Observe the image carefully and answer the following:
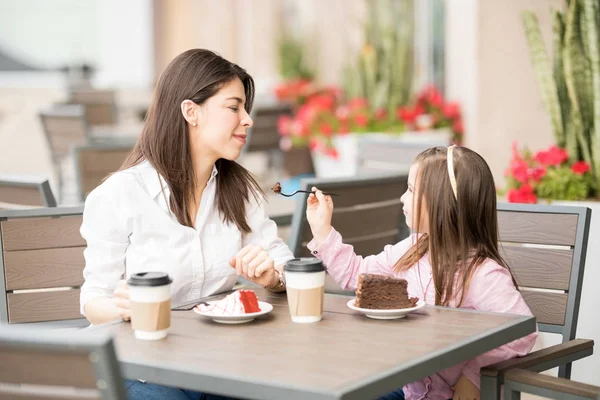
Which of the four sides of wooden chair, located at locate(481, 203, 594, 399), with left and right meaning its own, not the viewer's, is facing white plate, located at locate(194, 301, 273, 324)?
front

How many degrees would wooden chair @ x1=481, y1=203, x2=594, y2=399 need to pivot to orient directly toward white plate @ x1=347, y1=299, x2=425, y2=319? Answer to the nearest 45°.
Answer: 0° — it already faces it

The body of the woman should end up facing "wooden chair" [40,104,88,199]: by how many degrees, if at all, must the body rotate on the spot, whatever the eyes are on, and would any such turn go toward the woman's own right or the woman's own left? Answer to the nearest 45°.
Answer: approximately 135° to the woman's own left

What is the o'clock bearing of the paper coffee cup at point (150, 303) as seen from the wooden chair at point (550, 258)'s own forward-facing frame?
The paper coffee cup is roughly at 12 o'clock from the wooden chair.

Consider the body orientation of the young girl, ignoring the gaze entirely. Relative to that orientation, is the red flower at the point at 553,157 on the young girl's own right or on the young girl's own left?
on the young girl's own right

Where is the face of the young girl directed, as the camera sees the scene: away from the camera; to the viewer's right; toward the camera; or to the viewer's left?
to the viewer's left

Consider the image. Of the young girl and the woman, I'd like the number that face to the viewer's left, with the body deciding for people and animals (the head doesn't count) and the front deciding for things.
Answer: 1

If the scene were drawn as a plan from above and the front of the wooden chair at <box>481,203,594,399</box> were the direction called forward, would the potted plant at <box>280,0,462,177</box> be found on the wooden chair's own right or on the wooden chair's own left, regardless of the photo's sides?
on the wooden chair's own right

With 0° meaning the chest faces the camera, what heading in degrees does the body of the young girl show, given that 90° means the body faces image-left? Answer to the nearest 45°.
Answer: approximately 90°

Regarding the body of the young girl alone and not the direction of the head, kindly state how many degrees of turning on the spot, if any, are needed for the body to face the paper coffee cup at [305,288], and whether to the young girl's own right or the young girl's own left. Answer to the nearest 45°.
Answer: approximately 45° to the young girl's own left
